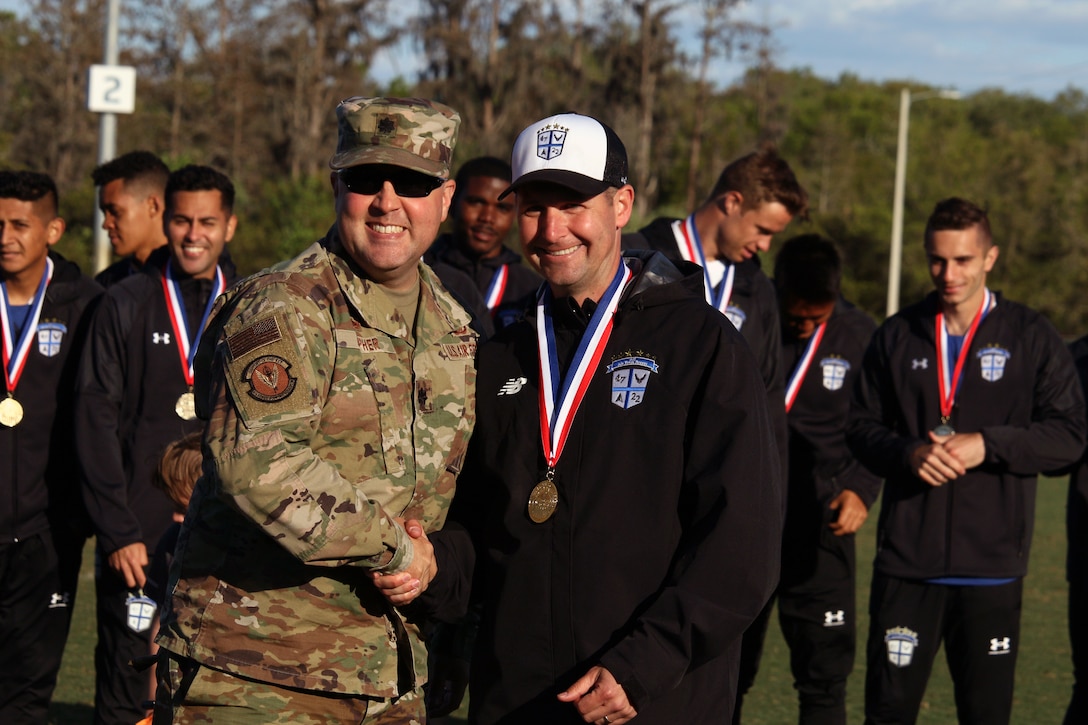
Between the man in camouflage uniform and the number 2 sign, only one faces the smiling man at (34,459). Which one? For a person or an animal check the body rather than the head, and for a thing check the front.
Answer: the number 2 sign

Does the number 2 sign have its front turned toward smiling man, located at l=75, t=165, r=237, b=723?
yes

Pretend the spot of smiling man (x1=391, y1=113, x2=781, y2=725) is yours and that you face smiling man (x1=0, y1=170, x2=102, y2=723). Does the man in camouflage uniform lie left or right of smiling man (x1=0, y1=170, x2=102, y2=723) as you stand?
left

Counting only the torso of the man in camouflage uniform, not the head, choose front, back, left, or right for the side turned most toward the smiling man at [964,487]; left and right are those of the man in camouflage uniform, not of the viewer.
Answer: left

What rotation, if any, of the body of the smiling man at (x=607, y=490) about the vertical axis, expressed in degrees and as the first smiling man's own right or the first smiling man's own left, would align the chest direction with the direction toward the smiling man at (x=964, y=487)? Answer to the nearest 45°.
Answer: approximately 180°

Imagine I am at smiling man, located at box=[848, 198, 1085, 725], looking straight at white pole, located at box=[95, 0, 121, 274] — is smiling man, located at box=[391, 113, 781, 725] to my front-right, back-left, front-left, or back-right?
back-left

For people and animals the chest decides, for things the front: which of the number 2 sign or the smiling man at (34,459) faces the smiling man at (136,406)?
the number 2 sign

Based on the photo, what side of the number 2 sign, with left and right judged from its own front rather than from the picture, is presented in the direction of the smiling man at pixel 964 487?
front

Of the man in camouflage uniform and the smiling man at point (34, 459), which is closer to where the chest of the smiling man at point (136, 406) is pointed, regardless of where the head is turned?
the man in camouflage uniform

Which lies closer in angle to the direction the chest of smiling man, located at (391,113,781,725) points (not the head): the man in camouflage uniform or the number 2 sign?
the man in camouflage uniform

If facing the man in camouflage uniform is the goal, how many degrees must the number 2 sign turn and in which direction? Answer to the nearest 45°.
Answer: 0° — it already faces them

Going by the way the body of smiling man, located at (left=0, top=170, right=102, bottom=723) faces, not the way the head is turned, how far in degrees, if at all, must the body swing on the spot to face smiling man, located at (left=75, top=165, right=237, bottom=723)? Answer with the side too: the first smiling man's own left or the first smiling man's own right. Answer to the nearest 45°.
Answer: approximately 90° to the first smiling man's own left
